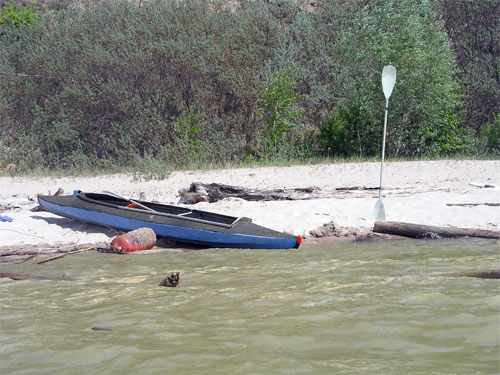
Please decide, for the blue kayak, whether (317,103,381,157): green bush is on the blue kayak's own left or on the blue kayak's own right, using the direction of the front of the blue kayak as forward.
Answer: on the blue kayak's own right

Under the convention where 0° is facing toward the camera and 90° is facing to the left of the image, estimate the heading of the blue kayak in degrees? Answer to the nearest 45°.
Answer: approximately 135°

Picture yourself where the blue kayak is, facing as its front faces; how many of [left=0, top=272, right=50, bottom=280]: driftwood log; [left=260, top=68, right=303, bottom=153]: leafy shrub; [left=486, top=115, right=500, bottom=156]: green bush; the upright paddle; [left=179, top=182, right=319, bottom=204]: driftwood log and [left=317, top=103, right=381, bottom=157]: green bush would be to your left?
1

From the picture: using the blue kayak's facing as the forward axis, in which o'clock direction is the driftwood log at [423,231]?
The driftwood log is roughly at 5 o'clock from the blue kayak.

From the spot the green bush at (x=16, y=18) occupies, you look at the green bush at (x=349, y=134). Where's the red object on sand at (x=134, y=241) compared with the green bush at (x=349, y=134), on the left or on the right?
right

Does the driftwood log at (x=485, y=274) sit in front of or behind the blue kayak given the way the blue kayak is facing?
behind

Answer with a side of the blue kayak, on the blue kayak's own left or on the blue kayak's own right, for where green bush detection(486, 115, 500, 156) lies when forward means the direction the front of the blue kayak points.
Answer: on the blue kayak's own right

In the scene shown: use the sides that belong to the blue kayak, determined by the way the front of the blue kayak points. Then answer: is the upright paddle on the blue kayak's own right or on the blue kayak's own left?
on the blue kayak's own right

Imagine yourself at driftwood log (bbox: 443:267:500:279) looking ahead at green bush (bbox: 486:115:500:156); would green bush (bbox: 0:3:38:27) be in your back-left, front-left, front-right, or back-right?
front-left

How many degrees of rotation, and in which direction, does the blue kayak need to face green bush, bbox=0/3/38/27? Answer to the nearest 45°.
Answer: approximately 45° to its right

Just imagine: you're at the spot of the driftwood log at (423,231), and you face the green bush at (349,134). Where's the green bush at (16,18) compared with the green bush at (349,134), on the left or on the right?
left

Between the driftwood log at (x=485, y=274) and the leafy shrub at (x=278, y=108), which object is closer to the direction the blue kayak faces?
the leafy shrub
